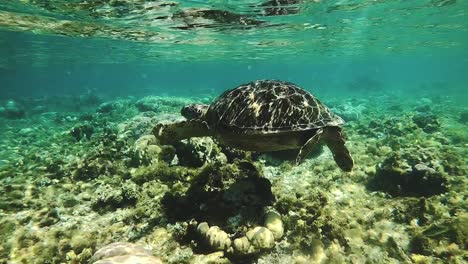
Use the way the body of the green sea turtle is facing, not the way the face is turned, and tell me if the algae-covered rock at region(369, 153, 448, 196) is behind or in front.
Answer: behind

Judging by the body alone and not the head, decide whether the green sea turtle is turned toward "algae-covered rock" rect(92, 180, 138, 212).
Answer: yes

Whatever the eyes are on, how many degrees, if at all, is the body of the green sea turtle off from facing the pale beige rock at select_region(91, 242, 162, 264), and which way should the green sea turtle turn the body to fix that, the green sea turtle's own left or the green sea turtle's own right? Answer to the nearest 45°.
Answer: approximately 45° to the green sea turtle's own left

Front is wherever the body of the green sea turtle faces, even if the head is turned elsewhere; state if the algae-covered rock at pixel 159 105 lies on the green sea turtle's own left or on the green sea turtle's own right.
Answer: on the green sea turtle's own right

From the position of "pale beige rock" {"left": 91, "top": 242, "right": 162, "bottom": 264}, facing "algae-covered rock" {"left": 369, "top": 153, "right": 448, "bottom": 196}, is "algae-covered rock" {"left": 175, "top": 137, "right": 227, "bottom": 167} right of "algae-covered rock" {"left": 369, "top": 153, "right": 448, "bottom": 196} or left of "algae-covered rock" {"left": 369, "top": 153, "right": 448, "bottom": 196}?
left

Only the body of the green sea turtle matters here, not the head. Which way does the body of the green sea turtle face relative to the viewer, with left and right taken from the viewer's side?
facing to the left of the viewer

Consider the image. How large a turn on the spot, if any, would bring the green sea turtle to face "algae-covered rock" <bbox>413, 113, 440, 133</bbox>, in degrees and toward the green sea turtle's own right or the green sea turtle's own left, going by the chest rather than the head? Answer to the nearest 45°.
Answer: approximately 135° to the green sea turtle's own right

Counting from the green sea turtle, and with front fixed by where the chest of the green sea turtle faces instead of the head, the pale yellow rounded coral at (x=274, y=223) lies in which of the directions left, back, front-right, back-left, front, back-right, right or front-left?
left
